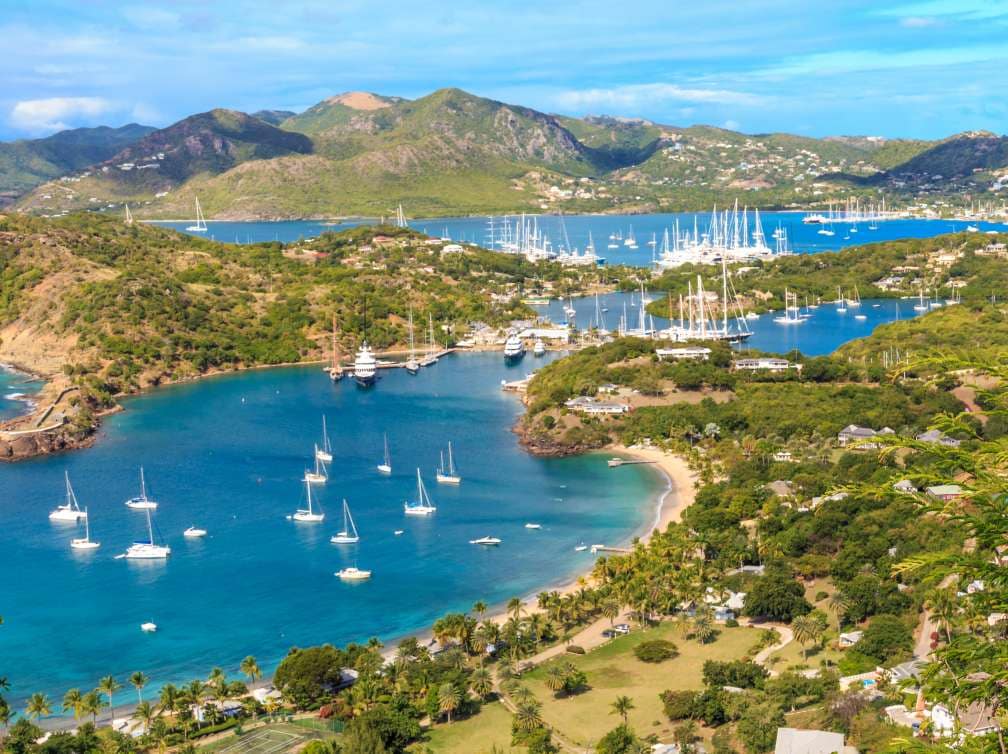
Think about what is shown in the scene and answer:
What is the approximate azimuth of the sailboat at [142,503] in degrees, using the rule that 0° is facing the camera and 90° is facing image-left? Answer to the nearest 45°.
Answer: approximately 270°

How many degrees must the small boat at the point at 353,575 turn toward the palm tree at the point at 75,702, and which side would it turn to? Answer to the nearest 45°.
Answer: approximately 135° to its right

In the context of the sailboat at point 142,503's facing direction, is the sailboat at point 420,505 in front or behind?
in front

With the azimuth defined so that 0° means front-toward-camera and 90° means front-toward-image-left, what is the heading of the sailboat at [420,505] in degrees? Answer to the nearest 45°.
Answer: approximately 270°

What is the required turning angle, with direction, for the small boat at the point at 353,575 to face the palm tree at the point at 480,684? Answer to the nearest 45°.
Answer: approximately 90° to its right

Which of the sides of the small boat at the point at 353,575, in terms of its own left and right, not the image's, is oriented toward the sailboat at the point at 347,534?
left

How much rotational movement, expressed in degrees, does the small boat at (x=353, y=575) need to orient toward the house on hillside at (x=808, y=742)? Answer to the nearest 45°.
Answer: approximately 45° to its right

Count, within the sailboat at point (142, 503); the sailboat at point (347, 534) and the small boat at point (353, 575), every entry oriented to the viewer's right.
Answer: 3

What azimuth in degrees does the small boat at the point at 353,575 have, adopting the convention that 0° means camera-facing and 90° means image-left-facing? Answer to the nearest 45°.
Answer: approximately 270°

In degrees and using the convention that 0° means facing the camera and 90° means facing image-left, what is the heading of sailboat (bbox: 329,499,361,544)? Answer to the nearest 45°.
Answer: approximately 270°
